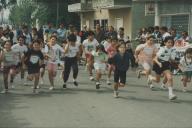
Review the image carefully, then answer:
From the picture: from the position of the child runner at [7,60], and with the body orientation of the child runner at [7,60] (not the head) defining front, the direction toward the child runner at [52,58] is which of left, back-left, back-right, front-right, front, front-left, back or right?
left

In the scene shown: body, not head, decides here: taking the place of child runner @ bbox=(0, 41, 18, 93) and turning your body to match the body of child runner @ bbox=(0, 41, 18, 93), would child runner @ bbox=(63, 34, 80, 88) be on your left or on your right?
on your left

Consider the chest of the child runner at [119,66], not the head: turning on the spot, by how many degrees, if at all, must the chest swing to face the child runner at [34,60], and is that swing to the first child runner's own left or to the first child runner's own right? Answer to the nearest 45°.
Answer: approximately 90° to the first child runner's own right

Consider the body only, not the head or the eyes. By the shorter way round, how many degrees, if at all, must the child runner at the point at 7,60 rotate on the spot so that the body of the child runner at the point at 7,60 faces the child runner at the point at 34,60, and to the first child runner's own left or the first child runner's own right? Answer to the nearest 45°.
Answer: approximately 45° to the first child runner's own left

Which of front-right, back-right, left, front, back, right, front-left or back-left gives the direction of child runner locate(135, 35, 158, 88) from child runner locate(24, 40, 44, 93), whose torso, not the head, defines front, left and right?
left

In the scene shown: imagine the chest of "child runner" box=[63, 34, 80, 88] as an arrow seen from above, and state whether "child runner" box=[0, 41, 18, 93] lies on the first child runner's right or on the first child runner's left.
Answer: on the first child runner's right
